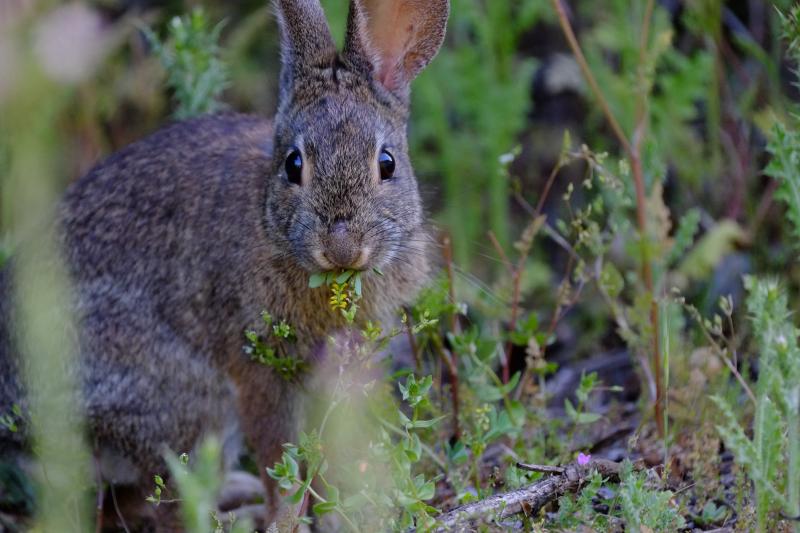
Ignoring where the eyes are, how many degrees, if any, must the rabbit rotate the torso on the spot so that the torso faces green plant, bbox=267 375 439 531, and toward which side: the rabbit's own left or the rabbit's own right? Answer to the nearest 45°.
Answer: approximately 45° to the rabbit's own right

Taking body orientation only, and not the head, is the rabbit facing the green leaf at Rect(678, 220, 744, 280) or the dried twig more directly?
the dried twig

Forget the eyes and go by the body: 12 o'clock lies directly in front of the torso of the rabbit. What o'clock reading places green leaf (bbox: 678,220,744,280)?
The green leaf is roughly at 10 o'clock from the rabbit.

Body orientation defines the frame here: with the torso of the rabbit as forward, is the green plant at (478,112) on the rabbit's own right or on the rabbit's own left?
on the rabbit's own left

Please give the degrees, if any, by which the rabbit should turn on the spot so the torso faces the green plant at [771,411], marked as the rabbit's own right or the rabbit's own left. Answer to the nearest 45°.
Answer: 0° — it already faces it

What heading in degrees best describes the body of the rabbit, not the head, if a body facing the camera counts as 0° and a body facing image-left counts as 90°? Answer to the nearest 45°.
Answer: approximately 315°
